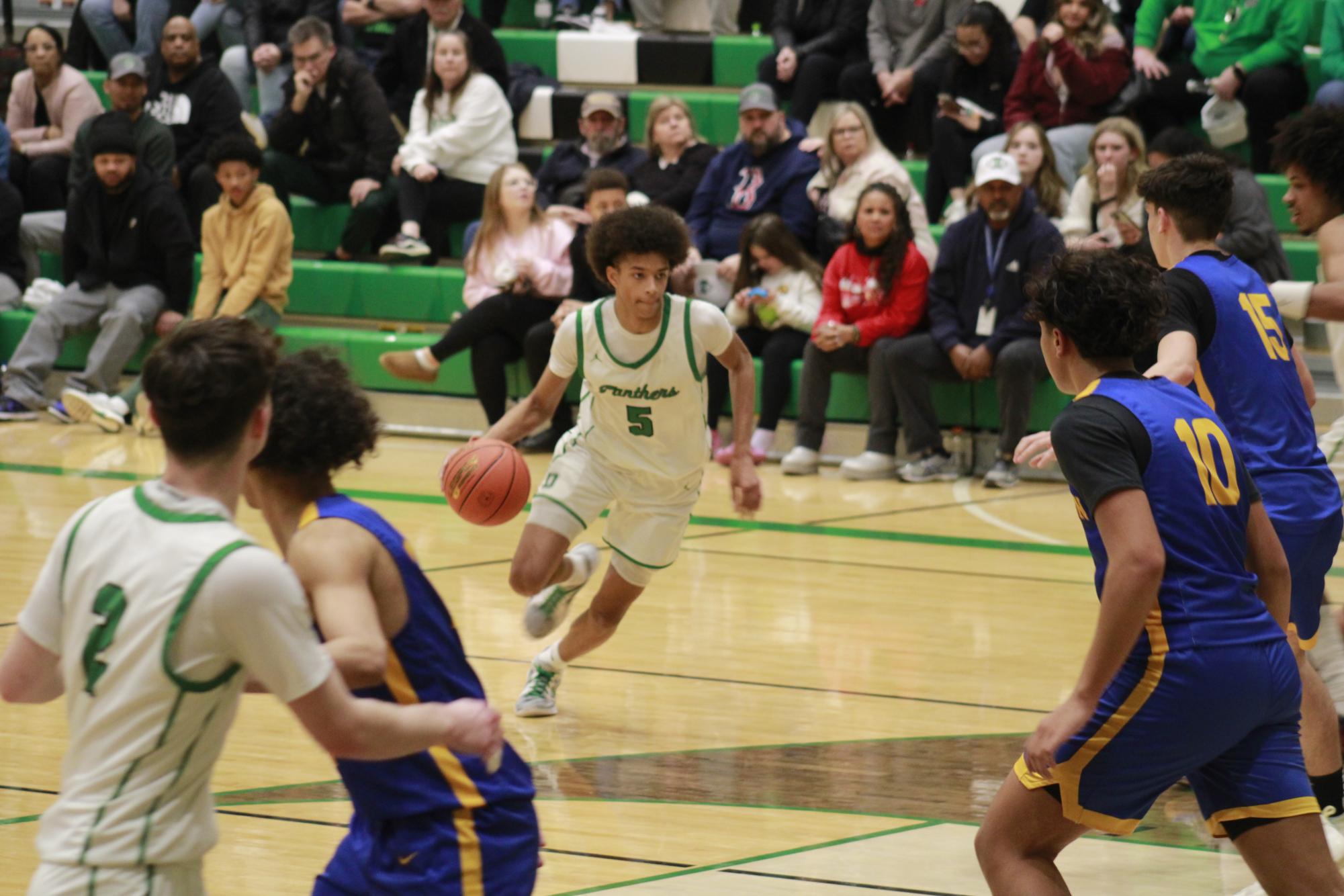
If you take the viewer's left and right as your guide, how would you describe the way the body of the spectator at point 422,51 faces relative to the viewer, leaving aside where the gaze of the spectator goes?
facing the viewer

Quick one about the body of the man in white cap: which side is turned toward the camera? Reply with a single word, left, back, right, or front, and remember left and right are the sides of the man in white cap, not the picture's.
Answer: front

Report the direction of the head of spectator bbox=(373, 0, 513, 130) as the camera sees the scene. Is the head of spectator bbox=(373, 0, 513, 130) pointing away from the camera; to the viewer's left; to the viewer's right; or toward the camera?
toward the camera

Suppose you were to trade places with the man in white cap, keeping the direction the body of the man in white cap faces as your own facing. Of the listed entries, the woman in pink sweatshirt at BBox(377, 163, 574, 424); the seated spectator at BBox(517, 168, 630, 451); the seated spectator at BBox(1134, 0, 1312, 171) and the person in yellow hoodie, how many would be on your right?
3

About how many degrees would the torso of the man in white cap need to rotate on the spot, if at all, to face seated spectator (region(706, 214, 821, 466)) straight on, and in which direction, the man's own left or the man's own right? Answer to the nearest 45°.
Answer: approximately 90° to the man's own right

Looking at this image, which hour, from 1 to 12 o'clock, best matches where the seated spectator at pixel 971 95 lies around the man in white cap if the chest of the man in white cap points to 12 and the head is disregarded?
The seated spectator is roughly at 6 o'clock from the man in white cap.

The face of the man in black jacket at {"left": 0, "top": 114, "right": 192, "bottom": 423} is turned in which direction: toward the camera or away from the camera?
toward the camera

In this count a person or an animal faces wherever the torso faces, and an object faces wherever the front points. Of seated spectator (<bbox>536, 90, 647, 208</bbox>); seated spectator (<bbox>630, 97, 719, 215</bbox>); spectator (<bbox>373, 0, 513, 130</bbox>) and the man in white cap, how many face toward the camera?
4

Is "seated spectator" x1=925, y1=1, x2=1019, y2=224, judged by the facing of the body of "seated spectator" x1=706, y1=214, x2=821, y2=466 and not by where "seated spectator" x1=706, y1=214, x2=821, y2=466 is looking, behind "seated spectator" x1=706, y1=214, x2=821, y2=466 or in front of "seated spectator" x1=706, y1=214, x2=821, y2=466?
behind

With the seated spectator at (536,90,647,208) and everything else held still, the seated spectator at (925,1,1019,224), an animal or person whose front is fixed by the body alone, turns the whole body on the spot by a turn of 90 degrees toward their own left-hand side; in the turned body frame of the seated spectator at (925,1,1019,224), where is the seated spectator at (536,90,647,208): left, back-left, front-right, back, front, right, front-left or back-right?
back-right

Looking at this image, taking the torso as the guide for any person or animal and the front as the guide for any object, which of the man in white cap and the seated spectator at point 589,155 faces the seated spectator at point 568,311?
the seated spectator at point 589,155

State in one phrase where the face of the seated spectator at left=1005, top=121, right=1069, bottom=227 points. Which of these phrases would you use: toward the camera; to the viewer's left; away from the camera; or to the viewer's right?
toward the camera

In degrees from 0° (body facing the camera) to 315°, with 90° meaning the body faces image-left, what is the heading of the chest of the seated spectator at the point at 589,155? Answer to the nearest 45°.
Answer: approximately 0°

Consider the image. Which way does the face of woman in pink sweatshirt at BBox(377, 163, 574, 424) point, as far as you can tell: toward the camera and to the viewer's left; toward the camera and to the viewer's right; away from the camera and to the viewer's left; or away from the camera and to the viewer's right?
toward the camera and to the viewer's right

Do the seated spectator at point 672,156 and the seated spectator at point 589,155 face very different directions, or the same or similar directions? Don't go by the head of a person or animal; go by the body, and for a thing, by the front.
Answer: same or similar directions

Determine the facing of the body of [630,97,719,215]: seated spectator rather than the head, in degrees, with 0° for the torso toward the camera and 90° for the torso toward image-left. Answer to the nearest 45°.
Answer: approximately 0°

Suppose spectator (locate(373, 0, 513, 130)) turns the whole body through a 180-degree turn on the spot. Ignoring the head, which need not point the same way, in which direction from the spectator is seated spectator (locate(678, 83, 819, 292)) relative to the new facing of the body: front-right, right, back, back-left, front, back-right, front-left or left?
back-right

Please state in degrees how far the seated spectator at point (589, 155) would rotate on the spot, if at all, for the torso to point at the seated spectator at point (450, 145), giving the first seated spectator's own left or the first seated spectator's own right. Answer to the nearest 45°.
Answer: approximately 135° to the first seated spectator's own right
